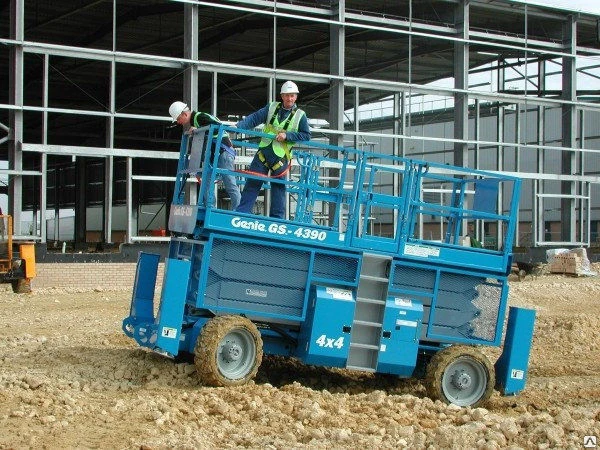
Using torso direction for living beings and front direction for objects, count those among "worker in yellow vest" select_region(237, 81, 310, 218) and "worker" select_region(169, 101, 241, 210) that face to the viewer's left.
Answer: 1

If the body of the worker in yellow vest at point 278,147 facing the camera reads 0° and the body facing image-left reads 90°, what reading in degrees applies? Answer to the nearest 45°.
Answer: approximately 0°

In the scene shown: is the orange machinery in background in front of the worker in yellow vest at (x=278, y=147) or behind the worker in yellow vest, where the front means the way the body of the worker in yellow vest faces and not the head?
behind

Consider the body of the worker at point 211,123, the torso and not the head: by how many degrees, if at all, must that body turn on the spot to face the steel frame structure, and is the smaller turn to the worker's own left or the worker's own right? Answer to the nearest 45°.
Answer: approximately 90° to the worker's own right

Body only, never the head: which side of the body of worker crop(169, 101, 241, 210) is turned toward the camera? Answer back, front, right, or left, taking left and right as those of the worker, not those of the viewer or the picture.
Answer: left

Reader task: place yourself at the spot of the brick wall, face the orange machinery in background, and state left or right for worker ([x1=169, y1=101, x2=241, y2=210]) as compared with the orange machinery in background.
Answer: left

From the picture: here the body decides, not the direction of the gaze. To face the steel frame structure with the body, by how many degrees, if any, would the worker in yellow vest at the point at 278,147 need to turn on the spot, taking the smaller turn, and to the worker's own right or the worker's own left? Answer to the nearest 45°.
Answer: approximately 180°

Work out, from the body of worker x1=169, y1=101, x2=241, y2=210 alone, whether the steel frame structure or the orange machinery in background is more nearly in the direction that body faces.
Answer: the orange machinery in background

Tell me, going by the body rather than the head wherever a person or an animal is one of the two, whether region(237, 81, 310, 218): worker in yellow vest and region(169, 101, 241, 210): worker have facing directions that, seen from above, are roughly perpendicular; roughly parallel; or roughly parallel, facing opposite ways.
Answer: roughly perpendicular
